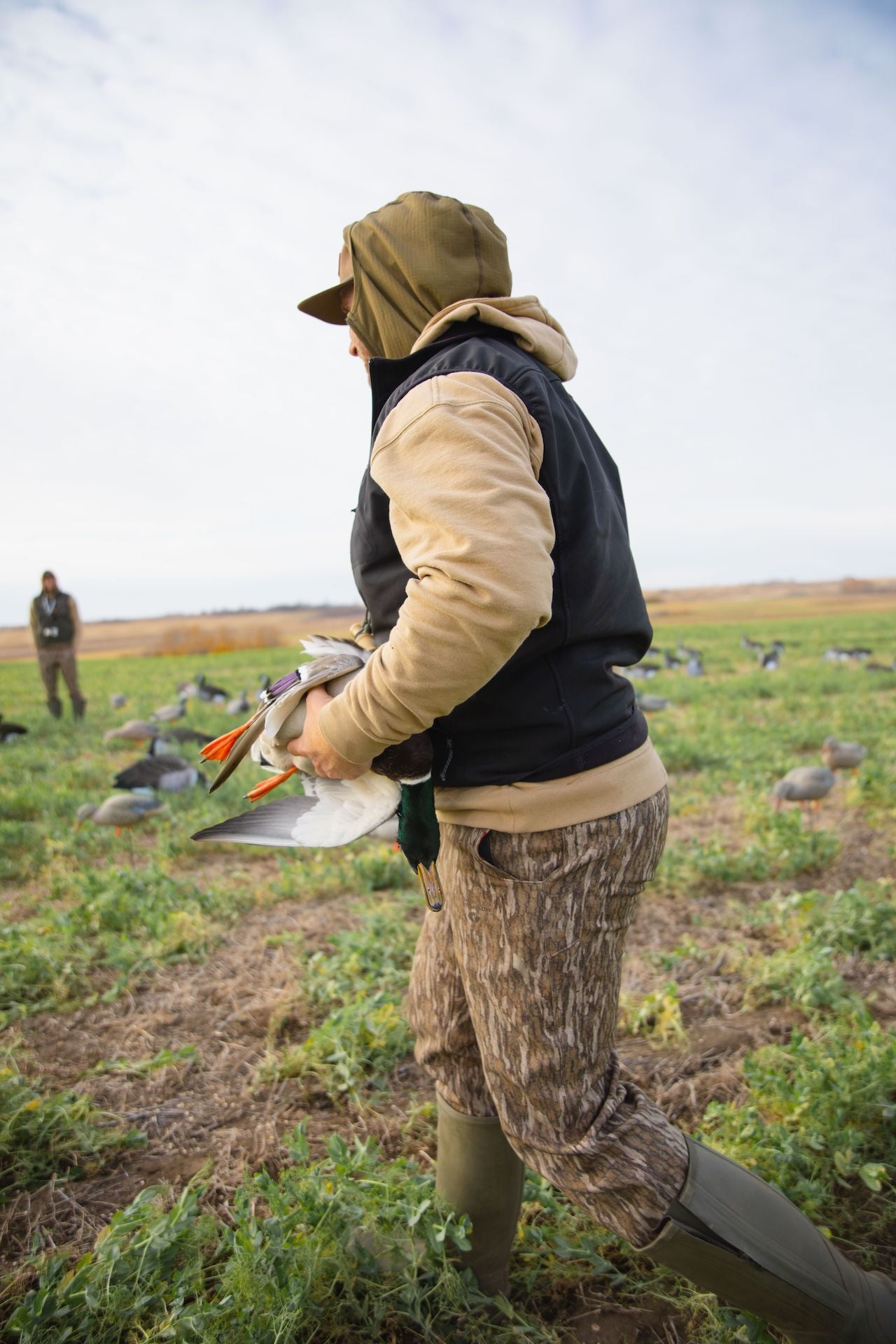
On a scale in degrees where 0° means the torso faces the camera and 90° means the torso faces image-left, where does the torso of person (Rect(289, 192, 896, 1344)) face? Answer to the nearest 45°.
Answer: approximately 90°

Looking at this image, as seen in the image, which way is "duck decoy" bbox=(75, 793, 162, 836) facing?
to the viewer's left

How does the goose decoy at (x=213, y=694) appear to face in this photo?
to the viewer's left

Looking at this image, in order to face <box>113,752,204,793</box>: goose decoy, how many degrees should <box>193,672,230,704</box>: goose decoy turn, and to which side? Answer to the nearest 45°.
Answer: approximately 90° to its left

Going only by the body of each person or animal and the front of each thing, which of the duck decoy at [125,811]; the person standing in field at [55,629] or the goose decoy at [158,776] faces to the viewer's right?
the goose decoy at [158,776]

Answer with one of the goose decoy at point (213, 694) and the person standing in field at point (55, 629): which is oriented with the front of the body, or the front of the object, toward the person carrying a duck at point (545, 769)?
the person standing in field at point (55, 629)

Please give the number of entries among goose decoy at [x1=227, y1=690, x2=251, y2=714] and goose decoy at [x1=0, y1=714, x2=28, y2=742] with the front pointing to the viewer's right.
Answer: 1

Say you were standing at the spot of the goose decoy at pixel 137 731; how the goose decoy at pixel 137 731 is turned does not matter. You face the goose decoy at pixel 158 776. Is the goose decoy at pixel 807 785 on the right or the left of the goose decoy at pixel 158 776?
left

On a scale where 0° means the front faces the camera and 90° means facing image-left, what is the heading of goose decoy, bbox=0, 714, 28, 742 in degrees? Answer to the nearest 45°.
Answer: approximately 90°
